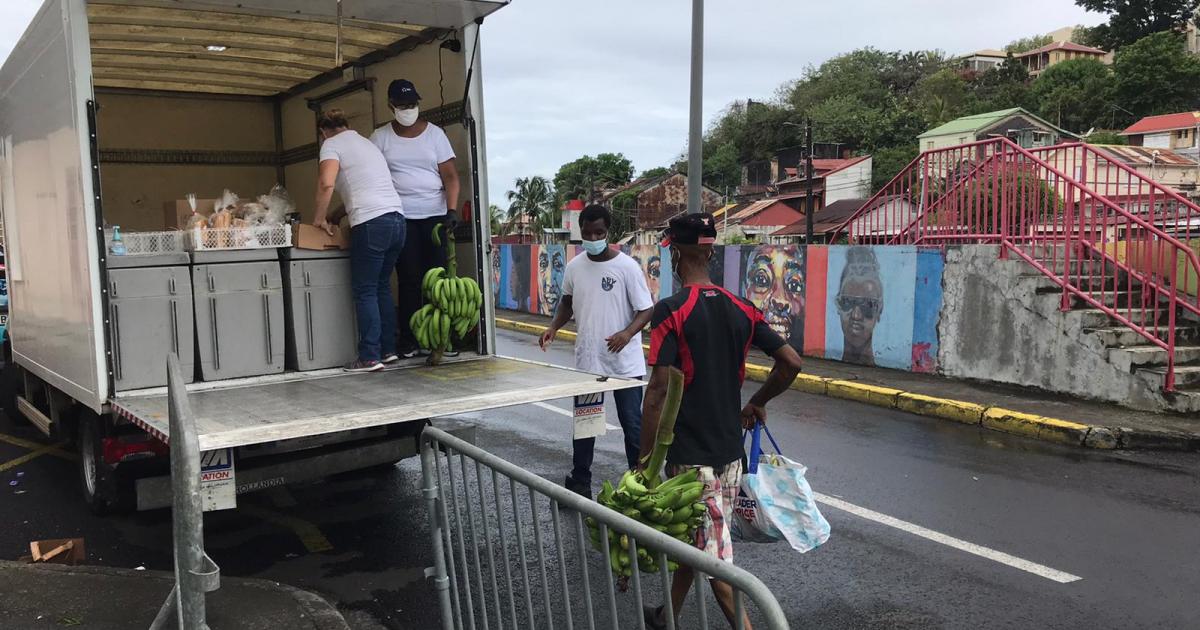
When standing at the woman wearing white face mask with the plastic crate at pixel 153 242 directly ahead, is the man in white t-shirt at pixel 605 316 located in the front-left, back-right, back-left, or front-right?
back-left

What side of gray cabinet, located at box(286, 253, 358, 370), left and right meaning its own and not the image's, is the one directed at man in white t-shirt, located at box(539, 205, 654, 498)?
left

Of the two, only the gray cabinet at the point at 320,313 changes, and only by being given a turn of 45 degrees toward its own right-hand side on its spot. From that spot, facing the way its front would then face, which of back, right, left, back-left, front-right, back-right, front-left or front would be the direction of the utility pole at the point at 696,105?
back

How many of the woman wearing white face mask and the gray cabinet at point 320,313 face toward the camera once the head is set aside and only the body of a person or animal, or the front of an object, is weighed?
2

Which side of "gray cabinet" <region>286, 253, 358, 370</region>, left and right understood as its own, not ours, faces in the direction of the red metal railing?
left

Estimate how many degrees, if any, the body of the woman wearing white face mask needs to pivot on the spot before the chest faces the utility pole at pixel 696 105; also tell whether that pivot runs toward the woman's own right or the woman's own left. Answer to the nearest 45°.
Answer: approximately 135° to the woman's own left

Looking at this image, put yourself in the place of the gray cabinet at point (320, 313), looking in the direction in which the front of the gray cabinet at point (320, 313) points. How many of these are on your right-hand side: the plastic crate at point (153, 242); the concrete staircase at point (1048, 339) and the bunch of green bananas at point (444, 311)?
1

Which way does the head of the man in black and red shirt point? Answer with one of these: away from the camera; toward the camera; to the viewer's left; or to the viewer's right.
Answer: away from the camera

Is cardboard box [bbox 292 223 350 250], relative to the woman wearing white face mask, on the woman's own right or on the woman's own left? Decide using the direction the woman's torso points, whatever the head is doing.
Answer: on the woman's own right
